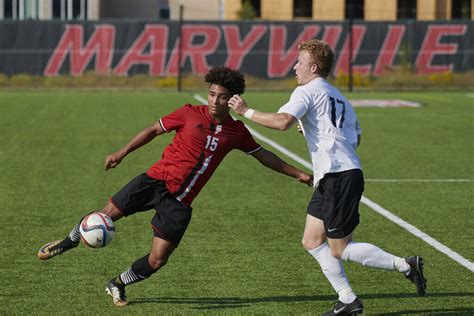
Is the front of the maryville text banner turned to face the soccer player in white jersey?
yes

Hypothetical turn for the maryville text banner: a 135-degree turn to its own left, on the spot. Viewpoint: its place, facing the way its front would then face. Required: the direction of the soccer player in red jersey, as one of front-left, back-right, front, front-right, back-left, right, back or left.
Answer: back-right

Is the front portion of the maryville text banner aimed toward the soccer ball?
yes

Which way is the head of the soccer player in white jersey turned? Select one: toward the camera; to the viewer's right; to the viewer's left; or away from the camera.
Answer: to the viewer's left

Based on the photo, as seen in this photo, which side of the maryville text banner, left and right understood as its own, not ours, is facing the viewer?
front
